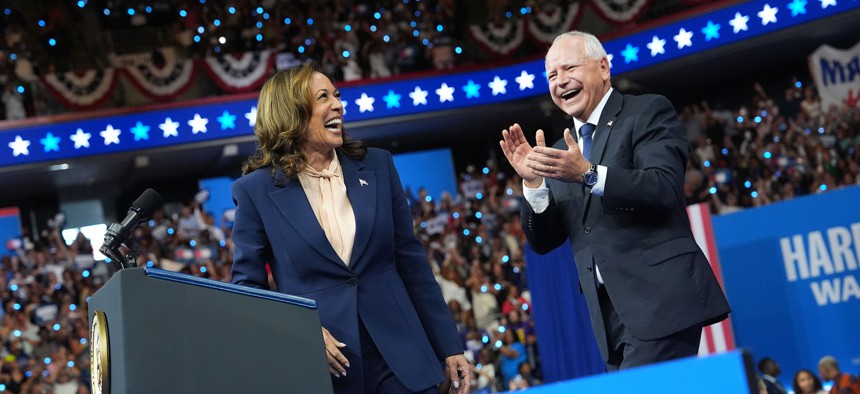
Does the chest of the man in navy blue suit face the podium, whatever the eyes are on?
yes

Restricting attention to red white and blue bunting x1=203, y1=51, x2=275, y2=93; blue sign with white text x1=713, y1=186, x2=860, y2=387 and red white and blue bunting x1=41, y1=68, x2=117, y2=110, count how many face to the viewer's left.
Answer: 0

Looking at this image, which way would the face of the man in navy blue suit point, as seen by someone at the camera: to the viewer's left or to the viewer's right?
to the viewer's left

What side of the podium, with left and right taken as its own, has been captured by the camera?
left

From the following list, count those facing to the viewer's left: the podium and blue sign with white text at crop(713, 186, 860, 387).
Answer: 1

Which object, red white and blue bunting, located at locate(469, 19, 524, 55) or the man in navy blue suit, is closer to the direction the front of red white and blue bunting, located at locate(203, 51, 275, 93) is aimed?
the man in navy blue suit

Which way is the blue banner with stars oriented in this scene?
toward the camera

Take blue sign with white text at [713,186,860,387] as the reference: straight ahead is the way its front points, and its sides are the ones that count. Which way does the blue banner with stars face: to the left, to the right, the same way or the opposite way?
the same way

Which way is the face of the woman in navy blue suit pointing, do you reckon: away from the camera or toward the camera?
toward the camera

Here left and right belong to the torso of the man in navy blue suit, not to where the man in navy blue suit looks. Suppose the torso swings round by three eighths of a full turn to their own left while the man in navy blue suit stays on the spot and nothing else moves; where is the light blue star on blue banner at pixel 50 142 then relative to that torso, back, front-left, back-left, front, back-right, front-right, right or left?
back-left

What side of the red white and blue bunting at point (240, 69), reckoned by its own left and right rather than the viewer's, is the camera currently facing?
front

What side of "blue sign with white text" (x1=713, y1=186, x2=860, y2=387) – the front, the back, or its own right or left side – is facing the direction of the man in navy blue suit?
front

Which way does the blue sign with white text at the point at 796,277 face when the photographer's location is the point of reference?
facing the viewer

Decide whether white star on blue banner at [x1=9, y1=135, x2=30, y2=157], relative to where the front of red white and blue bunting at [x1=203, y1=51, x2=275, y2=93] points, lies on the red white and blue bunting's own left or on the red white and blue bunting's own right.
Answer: on the red white and blue bunting's own right

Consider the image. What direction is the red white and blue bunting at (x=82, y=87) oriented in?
toward the camera
